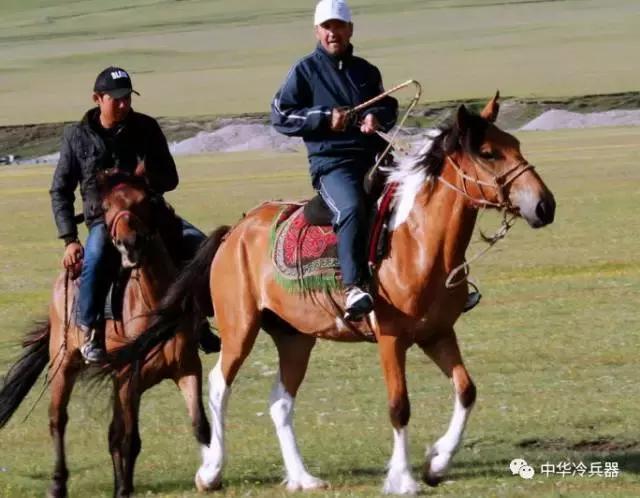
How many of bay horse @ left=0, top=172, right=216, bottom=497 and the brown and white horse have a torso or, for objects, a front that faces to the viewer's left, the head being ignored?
0

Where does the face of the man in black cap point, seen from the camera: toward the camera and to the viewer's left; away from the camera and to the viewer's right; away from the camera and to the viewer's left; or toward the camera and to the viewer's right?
toward the camera and to the viewer's right

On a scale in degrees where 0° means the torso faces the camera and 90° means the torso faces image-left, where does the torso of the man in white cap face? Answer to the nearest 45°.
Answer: approximately 315°

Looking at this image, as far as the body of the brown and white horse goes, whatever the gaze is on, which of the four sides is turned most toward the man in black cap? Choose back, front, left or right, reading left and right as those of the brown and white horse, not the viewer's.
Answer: back

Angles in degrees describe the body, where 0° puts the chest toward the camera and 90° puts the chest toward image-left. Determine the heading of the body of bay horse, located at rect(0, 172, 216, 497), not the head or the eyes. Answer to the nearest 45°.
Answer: approximately 315°

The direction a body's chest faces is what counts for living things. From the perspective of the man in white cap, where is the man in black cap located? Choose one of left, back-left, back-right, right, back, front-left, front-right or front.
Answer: back-right

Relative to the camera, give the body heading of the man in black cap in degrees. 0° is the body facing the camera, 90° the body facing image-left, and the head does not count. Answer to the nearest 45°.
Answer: approximately 315°

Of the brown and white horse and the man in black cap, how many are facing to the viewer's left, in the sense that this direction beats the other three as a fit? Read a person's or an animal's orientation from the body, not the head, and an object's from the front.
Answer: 0

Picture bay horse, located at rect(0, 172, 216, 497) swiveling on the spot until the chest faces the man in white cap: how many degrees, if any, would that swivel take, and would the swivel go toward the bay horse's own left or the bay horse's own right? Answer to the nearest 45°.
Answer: approximately 45° to the bay horse's own left

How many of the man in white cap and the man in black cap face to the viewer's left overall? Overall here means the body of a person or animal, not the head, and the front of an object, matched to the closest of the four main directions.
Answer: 0
